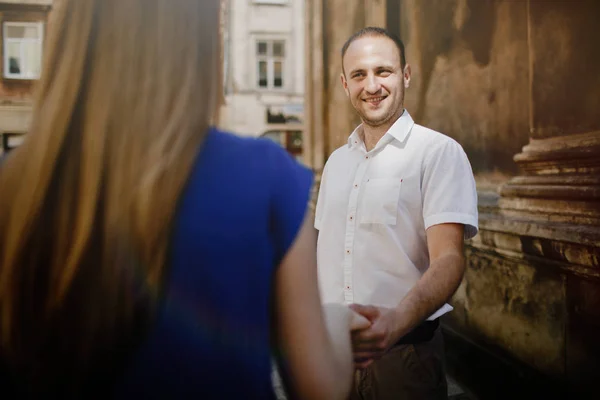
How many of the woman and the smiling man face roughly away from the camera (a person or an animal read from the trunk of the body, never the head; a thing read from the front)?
1

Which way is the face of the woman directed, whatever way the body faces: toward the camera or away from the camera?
away from the camera

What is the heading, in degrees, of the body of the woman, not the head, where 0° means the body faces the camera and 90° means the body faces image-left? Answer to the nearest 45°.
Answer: approximately 180°

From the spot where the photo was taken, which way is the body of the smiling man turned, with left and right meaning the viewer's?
facing the viewer and to the left of the viewer

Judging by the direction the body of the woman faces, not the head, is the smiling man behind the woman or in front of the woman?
in front

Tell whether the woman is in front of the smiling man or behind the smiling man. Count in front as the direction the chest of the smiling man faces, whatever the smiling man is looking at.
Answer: in front

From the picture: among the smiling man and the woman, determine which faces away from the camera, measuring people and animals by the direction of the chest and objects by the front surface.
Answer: the woman
